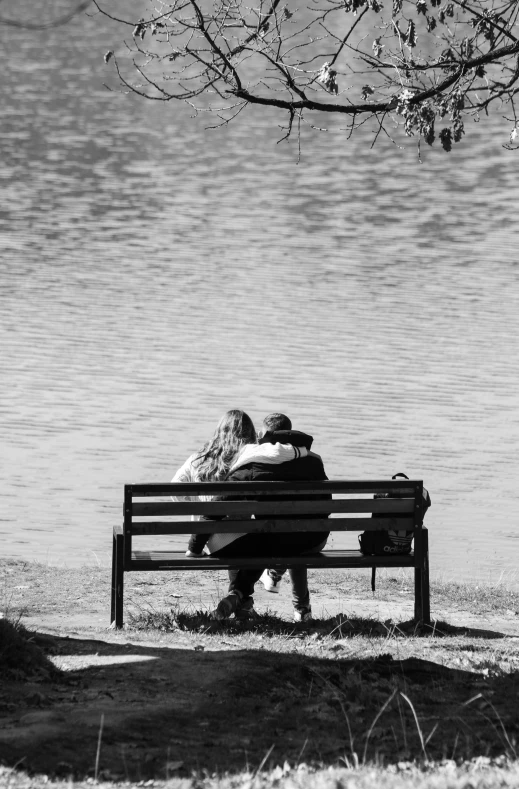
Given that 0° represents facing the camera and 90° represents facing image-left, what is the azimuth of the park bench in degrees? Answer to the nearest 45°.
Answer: approximately 180°
